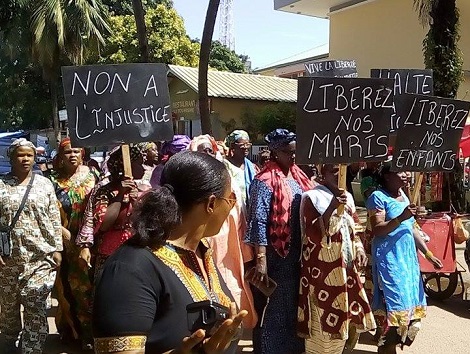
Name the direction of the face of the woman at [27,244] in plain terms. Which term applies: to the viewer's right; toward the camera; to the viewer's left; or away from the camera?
toward the camera

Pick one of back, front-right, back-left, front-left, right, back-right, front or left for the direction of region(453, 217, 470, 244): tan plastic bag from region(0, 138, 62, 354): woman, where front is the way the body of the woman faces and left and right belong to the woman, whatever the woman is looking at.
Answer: left

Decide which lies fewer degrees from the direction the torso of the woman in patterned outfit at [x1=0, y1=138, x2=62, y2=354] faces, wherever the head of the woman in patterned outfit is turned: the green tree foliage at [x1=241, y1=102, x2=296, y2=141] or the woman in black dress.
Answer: the woman in black dress

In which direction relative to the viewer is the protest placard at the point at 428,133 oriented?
toward the camera

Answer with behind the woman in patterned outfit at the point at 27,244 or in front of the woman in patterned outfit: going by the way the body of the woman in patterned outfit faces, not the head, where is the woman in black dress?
in front

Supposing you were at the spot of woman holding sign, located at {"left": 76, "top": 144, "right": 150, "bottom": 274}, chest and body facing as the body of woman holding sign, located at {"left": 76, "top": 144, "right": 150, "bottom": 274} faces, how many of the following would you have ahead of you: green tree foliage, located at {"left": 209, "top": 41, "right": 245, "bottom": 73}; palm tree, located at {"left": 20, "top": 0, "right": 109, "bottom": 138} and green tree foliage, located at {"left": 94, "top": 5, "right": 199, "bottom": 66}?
0

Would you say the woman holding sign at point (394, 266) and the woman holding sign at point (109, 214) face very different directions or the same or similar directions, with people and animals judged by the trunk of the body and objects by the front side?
same or similar directions

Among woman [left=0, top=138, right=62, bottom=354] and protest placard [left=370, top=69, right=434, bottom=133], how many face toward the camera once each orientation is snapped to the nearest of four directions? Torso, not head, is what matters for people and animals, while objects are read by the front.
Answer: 2

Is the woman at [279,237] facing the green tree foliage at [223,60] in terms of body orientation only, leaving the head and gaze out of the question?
no

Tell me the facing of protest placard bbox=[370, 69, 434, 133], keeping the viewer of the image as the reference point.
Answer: facing the viewer

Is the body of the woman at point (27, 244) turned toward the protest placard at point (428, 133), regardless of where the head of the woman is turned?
no

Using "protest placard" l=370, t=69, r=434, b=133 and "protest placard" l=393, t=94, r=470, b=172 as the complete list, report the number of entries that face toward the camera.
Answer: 2

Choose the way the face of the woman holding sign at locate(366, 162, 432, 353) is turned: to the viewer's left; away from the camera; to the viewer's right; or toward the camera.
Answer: to the viewer's right

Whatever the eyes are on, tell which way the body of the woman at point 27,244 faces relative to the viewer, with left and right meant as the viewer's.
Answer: facing the viewer

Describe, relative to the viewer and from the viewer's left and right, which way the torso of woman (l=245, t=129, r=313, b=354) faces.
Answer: facing the viewer and to the right of the viewer
